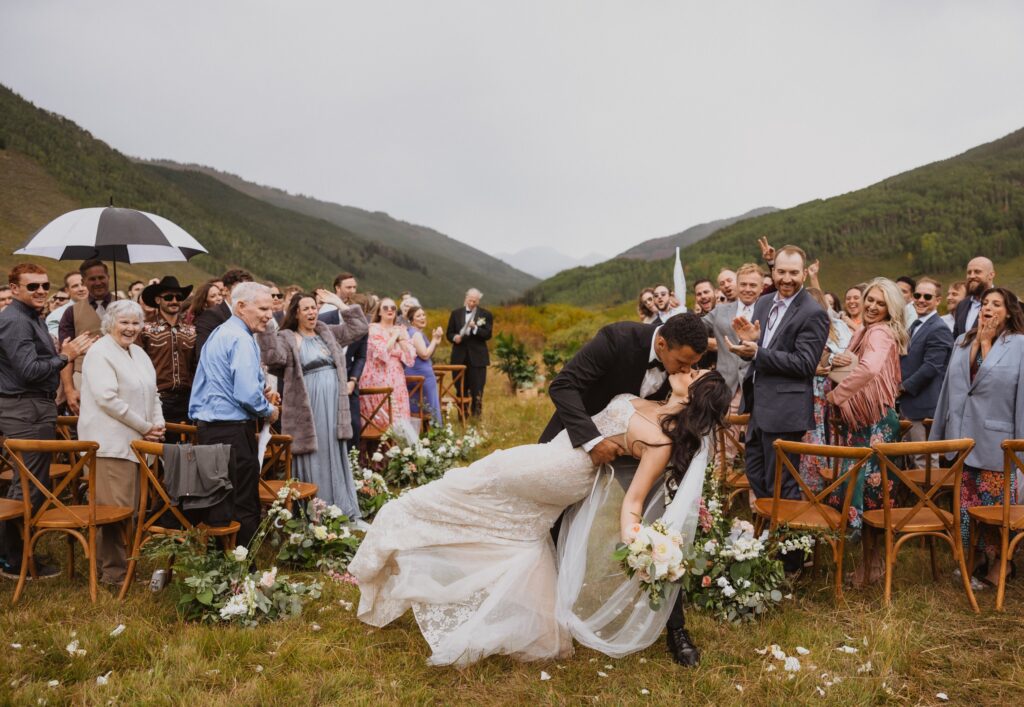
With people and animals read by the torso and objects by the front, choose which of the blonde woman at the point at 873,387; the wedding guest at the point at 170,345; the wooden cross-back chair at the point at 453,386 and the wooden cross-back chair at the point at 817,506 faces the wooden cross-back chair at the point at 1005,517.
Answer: the wedding guest

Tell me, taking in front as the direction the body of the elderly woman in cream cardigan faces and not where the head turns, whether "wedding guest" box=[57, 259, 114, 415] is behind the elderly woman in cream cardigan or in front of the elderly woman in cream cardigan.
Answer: behind

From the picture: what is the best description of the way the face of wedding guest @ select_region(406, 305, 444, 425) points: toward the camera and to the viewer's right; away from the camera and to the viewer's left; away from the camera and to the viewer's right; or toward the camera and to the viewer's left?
toward the camera and to the viewer's right

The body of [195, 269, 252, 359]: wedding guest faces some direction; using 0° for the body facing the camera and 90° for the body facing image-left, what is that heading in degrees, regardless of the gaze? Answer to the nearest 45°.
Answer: approximately 315°

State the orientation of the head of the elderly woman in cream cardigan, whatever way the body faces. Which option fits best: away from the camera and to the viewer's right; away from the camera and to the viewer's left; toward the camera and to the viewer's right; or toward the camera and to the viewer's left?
toward the camera and to the viewer's right

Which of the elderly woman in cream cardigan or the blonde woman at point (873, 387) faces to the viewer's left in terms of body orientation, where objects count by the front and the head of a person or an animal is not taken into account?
the blonde woman

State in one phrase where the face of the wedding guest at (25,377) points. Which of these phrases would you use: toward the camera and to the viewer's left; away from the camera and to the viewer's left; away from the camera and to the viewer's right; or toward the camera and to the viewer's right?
toward the camera and to the viewer's right

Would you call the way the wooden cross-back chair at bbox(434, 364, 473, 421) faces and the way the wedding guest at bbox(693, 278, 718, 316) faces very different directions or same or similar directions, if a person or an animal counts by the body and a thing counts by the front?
very different directions
